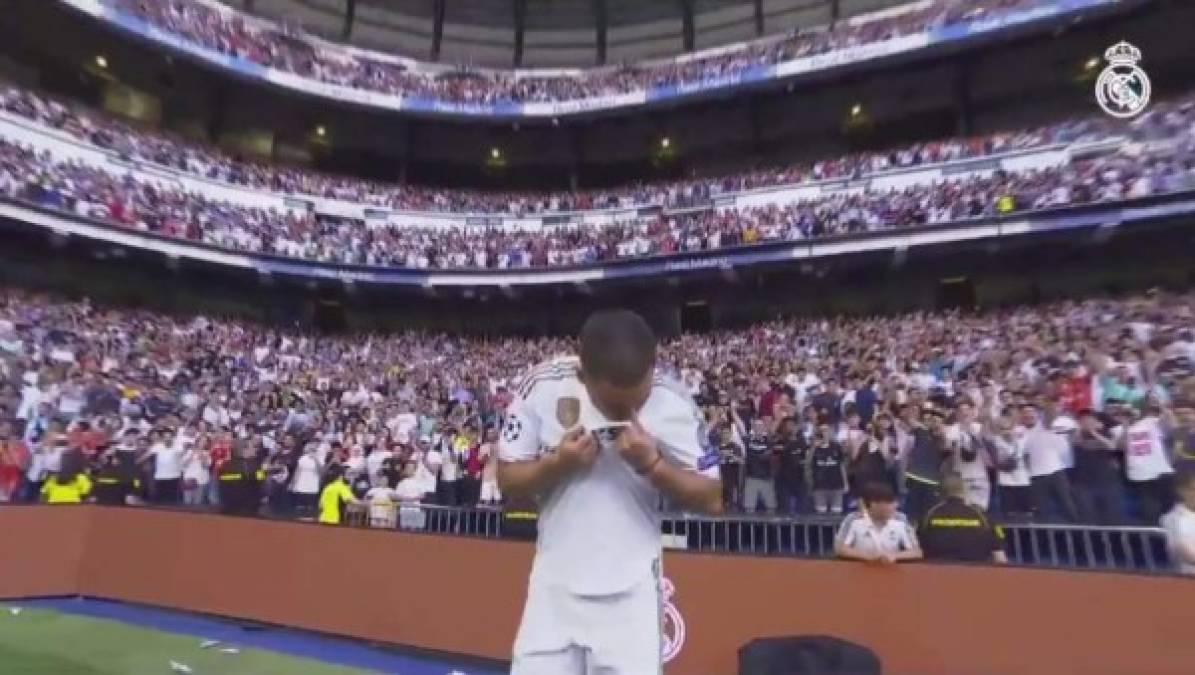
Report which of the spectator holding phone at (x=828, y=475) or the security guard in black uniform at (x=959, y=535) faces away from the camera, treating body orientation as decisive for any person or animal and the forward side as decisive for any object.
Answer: the security guard in black uniform

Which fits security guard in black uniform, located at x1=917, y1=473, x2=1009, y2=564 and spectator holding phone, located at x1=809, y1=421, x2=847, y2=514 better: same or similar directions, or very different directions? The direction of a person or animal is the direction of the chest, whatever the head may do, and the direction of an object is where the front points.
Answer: very different directions

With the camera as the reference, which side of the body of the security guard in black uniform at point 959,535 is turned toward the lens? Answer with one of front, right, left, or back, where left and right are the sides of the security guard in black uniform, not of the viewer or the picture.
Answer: back

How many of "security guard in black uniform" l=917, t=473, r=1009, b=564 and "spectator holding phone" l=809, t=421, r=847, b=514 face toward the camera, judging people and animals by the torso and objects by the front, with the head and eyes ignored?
1

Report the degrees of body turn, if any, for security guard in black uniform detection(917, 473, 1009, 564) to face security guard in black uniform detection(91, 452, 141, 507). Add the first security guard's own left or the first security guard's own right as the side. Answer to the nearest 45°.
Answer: approximately 90° to the first security guard's own left

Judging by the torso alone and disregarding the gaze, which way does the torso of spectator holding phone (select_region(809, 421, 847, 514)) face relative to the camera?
toward the camera

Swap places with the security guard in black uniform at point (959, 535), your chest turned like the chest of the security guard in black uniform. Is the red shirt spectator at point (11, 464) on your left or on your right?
on your left

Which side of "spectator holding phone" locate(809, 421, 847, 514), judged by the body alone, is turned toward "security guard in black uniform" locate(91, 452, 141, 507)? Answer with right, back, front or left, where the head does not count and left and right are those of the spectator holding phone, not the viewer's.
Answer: right

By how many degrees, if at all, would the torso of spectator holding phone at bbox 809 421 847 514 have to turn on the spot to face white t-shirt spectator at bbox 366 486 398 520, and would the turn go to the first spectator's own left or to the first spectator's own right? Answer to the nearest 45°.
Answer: approximately 90° to the first spectator's own right
